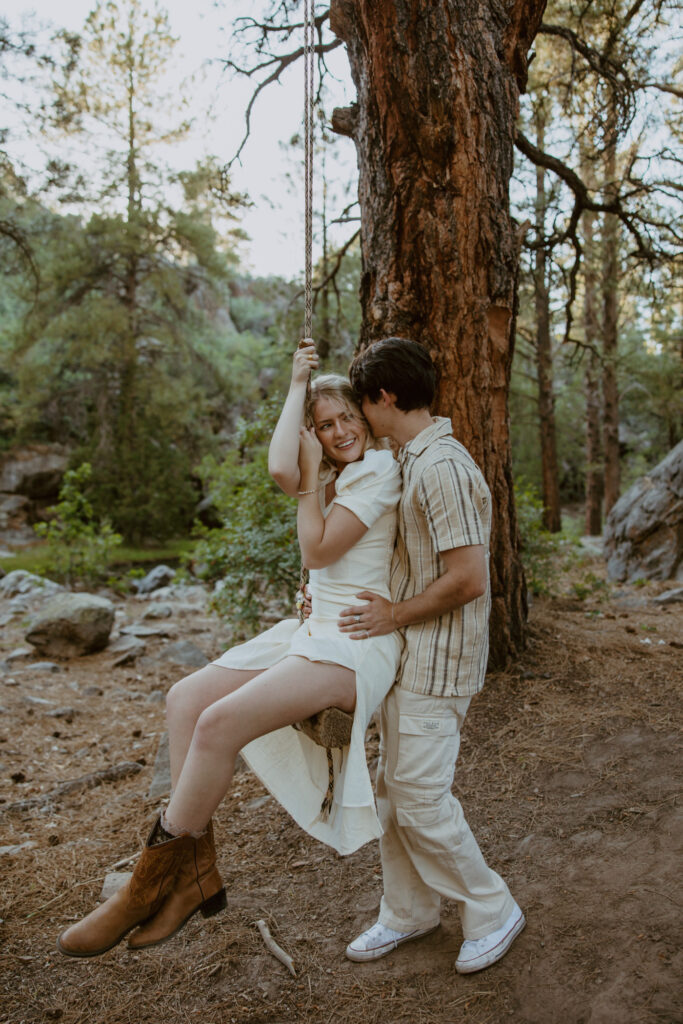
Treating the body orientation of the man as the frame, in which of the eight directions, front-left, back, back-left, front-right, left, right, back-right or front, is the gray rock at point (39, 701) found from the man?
front-right

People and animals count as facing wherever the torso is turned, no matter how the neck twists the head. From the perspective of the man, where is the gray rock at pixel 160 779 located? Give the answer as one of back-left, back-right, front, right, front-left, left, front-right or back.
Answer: front-right

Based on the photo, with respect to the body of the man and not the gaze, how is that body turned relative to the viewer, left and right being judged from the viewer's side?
facing to the left of the viewer

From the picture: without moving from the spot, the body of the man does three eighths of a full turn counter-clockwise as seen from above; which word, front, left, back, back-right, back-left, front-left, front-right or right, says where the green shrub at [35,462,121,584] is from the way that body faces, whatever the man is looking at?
back

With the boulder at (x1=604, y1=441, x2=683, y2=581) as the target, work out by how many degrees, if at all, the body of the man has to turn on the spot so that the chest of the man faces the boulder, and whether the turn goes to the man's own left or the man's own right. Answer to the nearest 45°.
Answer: approximately 90° to the man's own right

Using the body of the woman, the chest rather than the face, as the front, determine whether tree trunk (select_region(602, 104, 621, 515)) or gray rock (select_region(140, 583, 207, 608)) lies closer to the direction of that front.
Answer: the gray rock

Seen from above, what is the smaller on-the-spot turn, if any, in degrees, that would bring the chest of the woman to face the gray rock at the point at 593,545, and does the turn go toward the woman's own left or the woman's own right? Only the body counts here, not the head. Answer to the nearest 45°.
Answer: approximately 135° to the woman's own right

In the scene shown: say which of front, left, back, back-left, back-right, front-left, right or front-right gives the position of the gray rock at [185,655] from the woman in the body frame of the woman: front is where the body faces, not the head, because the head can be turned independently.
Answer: right

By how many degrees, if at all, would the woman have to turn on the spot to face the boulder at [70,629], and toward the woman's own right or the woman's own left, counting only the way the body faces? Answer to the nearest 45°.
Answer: approximately 90° to the woman's own right

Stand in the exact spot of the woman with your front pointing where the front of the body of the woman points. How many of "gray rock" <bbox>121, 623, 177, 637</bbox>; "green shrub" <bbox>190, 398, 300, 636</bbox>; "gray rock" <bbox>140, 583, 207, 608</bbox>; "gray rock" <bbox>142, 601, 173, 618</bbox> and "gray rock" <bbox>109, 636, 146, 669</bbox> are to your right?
5

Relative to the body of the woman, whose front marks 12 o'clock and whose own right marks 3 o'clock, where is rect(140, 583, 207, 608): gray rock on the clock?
The gray rock is roughly at 3 o'clock from the woman.

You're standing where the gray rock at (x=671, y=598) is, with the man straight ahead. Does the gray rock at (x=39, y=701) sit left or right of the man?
right
